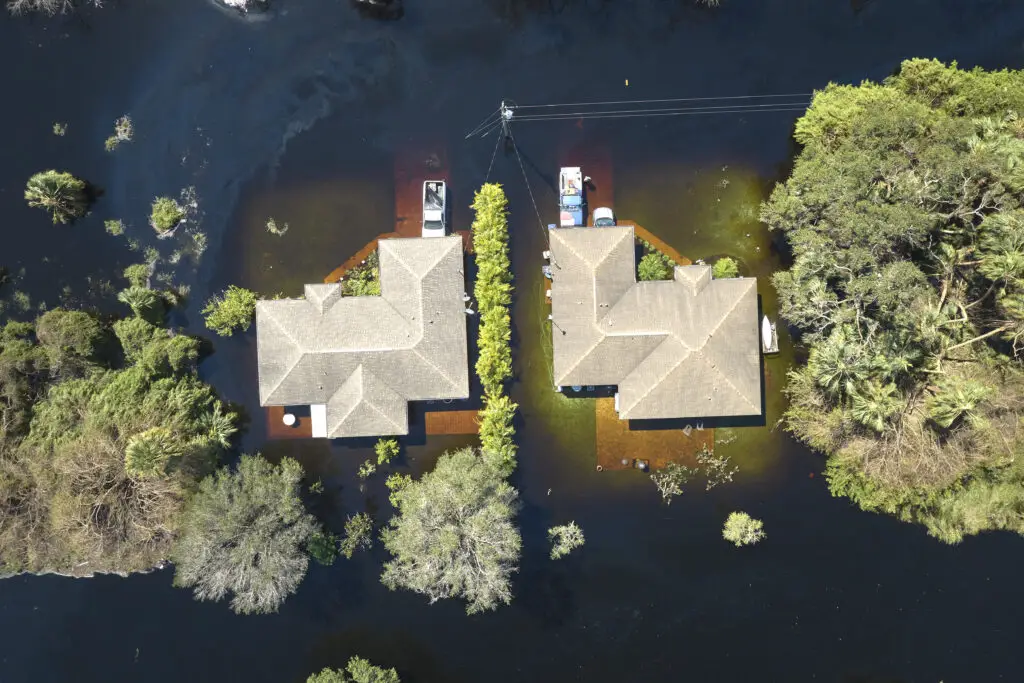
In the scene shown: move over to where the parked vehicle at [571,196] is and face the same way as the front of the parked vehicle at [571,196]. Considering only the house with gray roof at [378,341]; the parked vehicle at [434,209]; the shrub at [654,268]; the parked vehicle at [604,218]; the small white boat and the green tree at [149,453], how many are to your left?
3

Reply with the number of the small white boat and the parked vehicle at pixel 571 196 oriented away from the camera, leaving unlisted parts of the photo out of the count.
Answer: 1

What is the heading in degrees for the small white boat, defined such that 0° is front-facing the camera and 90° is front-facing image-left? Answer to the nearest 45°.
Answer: approximately 180°

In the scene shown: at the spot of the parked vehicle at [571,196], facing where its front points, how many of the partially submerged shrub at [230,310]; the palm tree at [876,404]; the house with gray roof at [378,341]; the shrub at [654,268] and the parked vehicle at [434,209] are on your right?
3

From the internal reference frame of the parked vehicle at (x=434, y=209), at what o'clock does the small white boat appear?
The small white boat is roughly at 9 o'clock from the parked vehicle.

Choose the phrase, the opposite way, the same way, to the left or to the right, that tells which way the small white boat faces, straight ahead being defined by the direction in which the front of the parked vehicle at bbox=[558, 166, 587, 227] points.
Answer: the opposite way

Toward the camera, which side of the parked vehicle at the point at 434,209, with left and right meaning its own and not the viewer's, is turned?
front

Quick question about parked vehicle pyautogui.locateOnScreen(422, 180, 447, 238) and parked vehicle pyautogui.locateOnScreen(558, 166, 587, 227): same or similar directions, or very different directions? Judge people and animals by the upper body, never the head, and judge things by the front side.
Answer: same or similar directions
